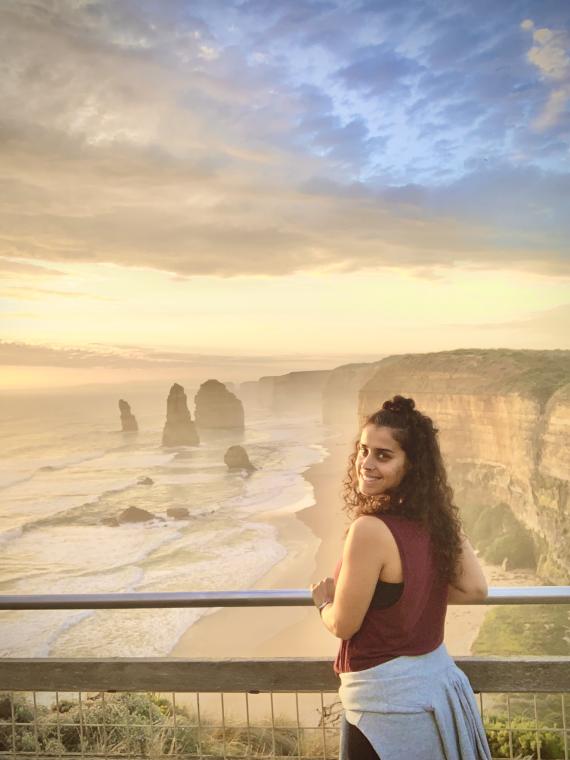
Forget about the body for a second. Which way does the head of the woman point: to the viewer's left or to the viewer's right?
to the viewer's left

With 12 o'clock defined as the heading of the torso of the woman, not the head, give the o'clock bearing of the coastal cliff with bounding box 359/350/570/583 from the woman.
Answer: The coastal cliff is roughly at 2 o'clock from the woman.
